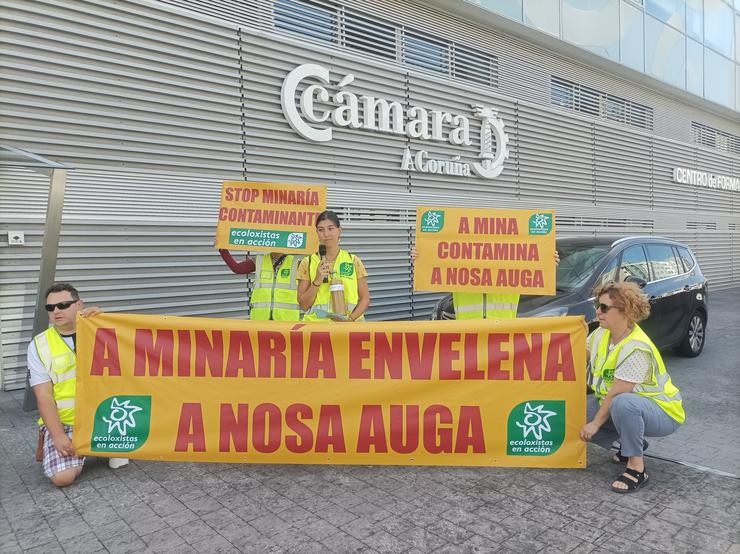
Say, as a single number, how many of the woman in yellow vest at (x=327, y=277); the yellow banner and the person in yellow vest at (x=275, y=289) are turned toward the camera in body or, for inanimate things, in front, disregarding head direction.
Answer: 3

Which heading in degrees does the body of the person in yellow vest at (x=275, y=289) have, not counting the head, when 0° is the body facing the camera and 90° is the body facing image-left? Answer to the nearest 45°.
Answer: approximately 0°

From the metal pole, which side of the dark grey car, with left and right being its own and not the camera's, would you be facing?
front

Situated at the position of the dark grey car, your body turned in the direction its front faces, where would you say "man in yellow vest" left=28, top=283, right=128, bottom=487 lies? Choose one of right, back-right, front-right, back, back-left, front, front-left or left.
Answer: front

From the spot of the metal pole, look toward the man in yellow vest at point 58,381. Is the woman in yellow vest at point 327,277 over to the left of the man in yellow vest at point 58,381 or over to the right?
left

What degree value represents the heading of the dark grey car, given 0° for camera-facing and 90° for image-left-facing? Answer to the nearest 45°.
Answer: approximately 45°

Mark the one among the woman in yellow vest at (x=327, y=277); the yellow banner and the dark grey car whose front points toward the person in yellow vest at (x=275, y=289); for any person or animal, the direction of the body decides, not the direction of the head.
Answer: the dark grey car

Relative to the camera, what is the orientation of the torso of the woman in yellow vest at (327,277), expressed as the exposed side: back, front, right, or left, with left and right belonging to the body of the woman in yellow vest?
front

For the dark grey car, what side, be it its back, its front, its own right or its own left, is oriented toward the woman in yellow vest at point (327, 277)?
front

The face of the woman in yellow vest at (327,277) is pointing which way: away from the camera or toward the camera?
toward the camera

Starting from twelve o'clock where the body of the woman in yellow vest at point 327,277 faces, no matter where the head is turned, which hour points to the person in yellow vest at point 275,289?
The person in yellow vest is roughly at 4 o'clock from the woman in yellow vest.

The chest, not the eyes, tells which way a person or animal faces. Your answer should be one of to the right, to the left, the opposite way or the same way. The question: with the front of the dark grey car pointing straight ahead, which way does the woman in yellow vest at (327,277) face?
to the left

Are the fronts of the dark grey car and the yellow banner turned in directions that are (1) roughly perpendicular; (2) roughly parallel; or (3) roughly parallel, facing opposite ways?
roughly perpendicular

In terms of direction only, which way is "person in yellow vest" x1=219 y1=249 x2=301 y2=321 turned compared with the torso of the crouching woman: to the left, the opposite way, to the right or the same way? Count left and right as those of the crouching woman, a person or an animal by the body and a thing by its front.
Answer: to the left

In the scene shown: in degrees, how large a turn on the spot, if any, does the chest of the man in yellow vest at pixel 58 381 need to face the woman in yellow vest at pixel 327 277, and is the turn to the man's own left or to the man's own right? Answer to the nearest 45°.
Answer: approximately 45° to the man's own left

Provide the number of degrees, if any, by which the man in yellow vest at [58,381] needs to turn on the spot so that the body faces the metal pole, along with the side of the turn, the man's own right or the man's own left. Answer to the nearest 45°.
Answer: approximately 135° to the man's own left

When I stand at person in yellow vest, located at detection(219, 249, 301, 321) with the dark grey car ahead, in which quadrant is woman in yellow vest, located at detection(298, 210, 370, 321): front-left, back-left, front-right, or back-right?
front-right
